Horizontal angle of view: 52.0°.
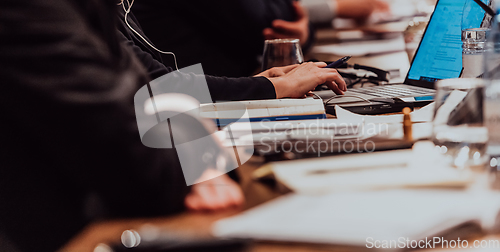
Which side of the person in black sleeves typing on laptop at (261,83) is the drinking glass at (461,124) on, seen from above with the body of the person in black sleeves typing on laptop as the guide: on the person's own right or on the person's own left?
on the person's own right

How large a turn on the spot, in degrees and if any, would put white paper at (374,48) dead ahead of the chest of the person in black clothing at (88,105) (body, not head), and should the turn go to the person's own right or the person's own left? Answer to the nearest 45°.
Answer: approximately 45° to the person's own left

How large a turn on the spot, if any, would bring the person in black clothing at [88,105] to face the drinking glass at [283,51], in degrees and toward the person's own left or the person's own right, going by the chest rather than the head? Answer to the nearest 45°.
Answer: approximately 45° to the person's own left

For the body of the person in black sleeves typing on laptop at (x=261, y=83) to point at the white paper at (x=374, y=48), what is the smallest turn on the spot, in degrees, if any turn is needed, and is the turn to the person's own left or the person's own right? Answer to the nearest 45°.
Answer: approximately 45° to the person's own left

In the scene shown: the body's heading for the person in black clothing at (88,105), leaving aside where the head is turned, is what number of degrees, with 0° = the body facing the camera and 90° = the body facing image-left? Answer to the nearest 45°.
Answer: approximately 270°

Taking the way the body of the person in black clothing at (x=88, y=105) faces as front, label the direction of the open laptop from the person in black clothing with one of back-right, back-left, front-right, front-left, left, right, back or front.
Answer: front-left

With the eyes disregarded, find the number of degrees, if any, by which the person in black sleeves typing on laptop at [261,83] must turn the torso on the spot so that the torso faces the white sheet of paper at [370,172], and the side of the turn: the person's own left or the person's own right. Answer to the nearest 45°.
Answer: approximately 90° to the person's own right

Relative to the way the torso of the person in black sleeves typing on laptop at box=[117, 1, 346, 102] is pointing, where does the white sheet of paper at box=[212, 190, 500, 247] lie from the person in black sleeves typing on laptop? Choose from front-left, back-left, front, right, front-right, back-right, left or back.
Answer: right

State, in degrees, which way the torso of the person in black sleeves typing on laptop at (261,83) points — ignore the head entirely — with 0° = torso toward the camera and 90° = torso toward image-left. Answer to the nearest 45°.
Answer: approximately 270°
